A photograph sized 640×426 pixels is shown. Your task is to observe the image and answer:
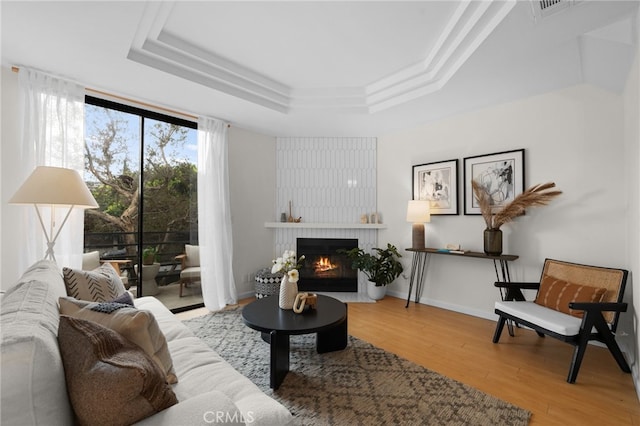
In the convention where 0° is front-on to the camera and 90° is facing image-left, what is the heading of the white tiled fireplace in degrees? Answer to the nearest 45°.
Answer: approximately 0°

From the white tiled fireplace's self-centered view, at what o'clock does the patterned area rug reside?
The patterned area rug is roughly at 12 o'clock from the white tiled fireplace.

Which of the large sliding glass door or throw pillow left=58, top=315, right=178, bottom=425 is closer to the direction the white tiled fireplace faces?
the throw pillow

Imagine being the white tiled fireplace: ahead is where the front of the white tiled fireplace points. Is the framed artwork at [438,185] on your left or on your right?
on your left

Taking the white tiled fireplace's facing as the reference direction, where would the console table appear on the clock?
The console table is roughly at 10 o'clock from the white tiled fireplace.

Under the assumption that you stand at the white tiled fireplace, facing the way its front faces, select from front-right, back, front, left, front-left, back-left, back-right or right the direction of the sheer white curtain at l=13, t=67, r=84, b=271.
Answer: front-right

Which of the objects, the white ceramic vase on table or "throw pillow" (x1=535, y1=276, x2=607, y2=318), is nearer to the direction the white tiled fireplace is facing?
the white ceramic vase on table

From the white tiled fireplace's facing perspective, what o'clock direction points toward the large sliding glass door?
The large sliding glass door is roughly at 2 o'clock from the white tiled fireplace.

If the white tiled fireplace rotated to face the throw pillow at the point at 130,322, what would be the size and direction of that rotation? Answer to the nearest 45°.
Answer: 0° — it already faces it

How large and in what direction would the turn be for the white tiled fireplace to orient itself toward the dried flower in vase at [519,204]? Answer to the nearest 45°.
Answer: approximately 45° to its left

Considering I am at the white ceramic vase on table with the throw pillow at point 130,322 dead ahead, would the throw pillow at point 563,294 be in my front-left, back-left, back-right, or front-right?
back-left

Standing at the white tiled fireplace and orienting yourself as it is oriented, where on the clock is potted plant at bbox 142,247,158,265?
The potted plant is roughly at 2 o'clock from the white tiled fireplace.

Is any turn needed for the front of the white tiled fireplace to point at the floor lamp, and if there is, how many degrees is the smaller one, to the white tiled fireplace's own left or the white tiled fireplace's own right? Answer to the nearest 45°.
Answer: approximately 45° to the white tiled fireplace's own right

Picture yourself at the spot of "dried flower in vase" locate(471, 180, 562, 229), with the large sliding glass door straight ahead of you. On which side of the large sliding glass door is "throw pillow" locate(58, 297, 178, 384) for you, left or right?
left

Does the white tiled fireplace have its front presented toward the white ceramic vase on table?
yes
